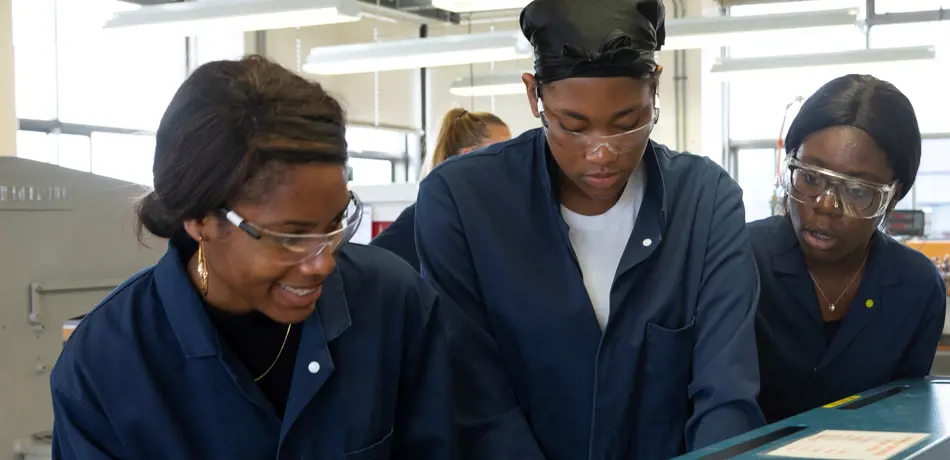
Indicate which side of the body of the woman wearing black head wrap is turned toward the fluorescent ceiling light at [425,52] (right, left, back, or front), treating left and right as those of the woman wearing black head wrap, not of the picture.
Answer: back

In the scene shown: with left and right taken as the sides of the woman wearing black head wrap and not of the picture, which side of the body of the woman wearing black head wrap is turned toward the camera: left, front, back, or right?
front
